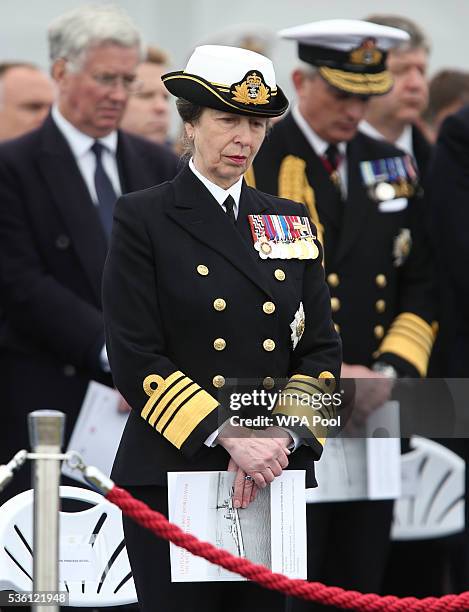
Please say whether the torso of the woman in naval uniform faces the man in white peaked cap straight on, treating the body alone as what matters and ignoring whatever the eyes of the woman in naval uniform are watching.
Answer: no

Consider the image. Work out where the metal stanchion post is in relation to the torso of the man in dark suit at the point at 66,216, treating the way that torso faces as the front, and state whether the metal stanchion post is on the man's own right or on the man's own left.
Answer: on the man's own right

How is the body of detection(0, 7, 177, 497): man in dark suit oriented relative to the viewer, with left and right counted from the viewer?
facing the viewer and to the right of the viewer

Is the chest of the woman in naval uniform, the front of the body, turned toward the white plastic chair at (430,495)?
no

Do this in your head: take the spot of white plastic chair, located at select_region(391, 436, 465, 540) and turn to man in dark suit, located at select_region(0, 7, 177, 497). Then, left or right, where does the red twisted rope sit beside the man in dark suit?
left

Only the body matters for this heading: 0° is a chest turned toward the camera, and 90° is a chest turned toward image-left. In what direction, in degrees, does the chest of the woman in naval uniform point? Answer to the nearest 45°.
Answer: approximately 315°

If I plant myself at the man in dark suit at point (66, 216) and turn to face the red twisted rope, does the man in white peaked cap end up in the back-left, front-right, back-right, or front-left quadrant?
front-left

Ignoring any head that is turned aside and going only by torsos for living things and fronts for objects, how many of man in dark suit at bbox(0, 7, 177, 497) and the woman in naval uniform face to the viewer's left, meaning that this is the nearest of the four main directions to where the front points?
0

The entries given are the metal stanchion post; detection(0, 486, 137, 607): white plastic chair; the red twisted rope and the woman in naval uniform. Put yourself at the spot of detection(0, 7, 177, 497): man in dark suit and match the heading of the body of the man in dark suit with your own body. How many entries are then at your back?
0

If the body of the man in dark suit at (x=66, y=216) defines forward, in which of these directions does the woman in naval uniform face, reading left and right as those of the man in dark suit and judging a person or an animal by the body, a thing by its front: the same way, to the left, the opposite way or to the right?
the same way
